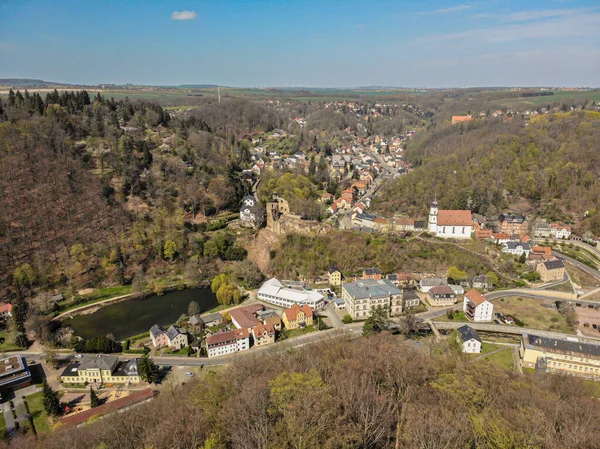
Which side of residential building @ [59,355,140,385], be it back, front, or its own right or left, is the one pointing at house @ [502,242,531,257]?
left

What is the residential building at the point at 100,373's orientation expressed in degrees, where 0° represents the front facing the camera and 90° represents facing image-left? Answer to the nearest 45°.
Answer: approximately 0°

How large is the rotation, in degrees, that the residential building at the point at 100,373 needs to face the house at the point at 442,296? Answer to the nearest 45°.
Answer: approximately 90° to its left

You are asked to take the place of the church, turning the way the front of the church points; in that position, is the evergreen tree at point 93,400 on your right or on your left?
on your left

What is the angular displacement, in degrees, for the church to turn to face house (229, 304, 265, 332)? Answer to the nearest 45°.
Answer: approximately 45° to its left

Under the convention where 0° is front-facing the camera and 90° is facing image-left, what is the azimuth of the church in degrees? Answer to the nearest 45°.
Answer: approximately 90°

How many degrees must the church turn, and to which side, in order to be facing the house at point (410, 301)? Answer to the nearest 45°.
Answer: approximately 90° to its left

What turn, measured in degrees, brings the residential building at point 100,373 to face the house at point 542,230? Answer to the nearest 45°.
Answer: approximately 90° to its left

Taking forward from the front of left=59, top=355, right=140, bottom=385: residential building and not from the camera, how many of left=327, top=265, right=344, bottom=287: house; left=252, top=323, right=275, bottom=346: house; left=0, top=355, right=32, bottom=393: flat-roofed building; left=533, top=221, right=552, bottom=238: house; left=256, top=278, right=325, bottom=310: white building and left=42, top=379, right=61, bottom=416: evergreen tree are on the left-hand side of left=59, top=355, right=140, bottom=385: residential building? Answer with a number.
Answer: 4
